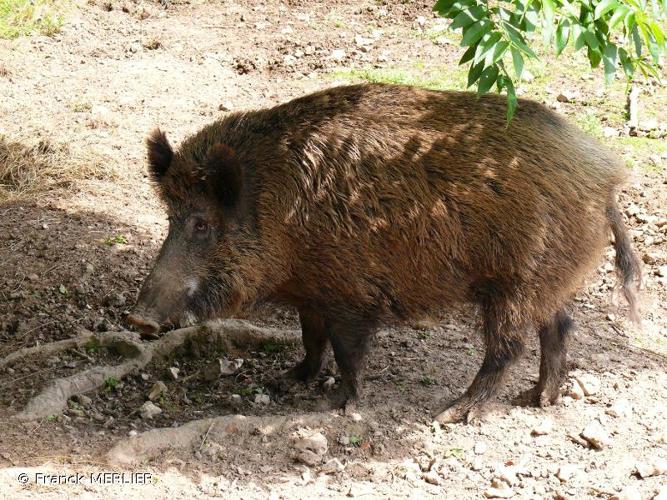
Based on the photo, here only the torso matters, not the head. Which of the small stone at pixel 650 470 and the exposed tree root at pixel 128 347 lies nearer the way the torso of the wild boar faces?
the exposed tree root

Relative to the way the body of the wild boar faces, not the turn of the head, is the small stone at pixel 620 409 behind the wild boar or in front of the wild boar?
behind

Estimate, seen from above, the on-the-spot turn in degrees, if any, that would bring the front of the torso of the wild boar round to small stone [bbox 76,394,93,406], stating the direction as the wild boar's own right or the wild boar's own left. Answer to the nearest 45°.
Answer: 0° — it already faces it

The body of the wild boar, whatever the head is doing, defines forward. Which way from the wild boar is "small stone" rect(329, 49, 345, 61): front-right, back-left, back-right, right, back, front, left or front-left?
right

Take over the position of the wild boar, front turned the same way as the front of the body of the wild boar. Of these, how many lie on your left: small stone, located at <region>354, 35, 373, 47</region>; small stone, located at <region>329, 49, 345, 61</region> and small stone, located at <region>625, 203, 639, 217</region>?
0

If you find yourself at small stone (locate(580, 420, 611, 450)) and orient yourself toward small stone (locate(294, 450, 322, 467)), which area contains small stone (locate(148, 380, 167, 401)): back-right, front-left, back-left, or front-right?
front-right

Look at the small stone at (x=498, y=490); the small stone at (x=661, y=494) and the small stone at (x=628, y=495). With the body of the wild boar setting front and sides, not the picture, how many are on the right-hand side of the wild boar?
0

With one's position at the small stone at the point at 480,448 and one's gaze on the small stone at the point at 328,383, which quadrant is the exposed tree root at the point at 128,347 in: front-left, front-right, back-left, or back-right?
front-left

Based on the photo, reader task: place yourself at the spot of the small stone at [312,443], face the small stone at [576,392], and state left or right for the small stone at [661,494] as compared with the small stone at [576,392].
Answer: right

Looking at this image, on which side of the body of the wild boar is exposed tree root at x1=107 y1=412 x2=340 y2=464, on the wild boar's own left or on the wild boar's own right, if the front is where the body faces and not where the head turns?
on the wild boar's own left

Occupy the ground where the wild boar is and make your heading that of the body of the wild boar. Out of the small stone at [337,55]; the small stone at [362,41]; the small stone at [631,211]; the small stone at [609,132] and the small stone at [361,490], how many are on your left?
1

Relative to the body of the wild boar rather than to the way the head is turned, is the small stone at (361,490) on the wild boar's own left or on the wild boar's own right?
on the wild boar's own left

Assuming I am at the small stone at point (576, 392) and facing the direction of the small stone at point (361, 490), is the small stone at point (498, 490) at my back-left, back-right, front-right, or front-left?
front-left

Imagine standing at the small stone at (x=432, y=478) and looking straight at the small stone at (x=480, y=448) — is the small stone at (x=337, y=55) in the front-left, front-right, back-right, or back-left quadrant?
front-left

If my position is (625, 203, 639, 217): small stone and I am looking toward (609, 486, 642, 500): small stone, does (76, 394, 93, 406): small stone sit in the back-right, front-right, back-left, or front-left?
front-right

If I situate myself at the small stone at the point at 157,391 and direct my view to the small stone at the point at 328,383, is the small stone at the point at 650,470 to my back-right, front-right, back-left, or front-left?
front-right

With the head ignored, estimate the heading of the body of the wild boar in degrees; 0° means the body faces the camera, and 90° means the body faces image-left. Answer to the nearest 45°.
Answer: approximately 90°
